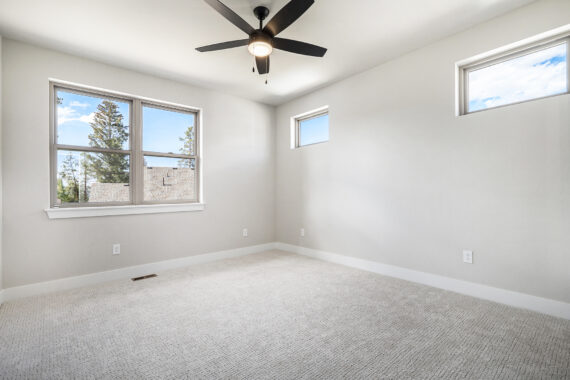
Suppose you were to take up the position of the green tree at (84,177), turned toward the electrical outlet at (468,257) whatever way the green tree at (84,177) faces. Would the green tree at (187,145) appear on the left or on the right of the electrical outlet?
left

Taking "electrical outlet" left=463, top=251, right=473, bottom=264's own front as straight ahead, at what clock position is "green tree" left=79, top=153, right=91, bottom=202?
The green tree is roughly at 2 o'clock from the electrical outlet.

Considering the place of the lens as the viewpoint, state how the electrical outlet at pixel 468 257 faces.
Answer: facing the viewer

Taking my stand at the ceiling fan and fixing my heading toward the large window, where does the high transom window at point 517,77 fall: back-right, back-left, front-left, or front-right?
back-right
